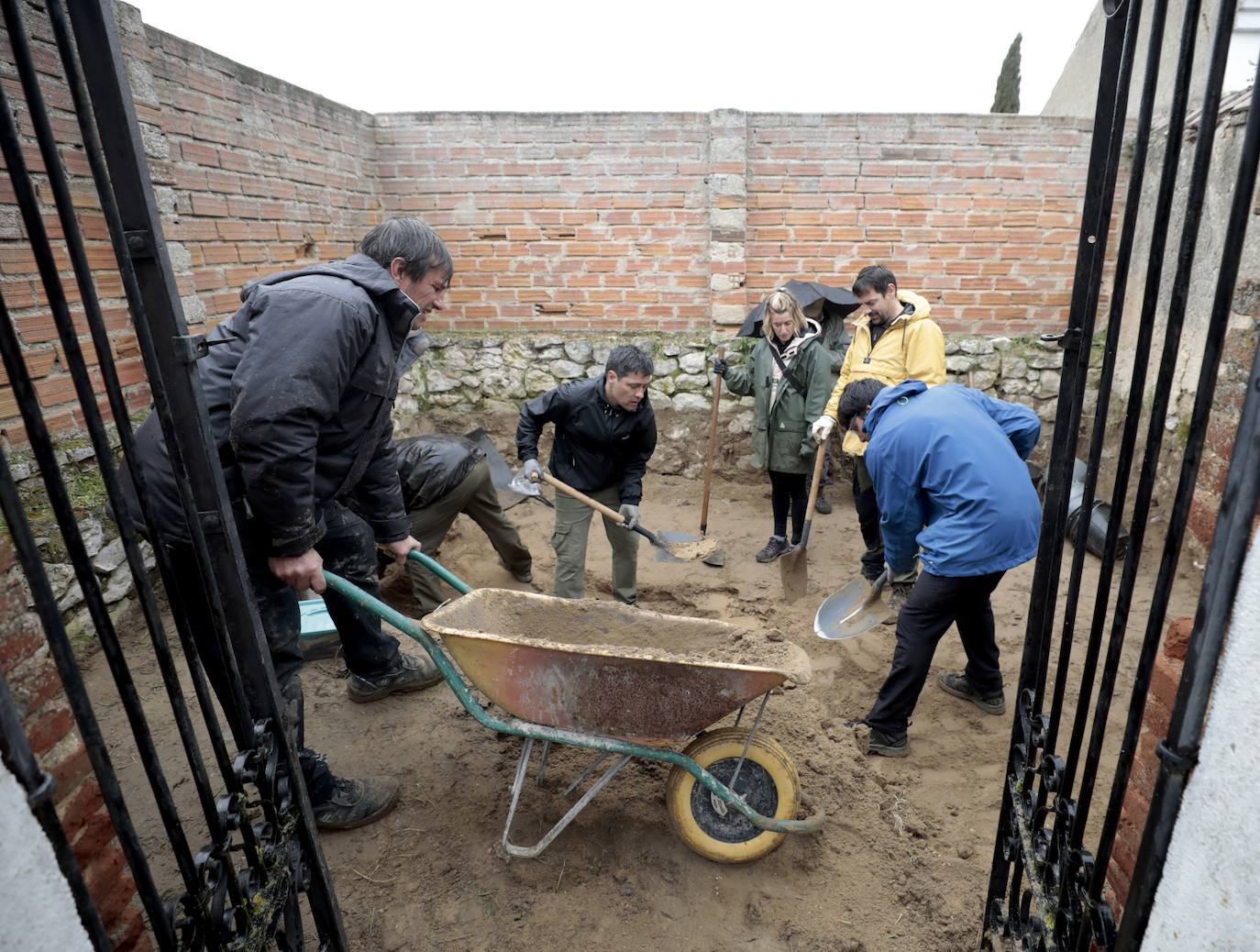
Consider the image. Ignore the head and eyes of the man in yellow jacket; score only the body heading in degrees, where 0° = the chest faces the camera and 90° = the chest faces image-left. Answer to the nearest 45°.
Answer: approximately 45°

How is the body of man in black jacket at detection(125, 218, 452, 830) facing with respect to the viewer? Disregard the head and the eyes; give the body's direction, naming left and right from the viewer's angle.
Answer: facing to the right of the viewer

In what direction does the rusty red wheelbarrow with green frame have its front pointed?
to the viewer's right

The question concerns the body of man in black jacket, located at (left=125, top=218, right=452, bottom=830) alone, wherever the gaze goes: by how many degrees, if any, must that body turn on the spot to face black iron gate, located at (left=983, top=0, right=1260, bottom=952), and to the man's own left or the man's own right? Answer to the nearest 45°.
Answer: approximately 45° to the man's own right

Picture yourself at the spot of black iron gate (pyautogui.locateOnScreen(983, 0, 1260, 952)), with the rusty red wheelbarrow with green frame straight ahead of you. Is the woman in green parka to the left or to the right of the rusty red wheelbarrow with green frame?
right

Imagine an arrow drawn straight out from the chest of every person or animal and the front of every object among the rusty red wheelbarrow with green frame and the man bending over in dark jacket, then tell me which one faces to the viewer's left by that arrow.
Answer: the man bending over in dark jacket

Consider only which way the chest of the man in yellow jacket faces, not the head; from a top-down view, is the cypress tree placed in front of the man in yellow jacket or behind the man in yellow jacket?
behind

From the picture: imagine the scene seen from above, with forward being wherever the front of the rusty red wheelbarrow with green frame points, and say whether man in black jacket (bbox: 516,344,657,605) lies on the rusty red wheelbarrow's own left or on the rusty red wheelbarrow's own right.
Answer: on the rusty red wheelbarrow's own left

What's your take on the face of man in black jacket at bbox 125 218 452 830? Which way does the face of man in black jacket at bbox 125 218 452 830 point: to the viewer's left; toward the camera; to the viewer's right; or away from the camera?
to the viewer's right
